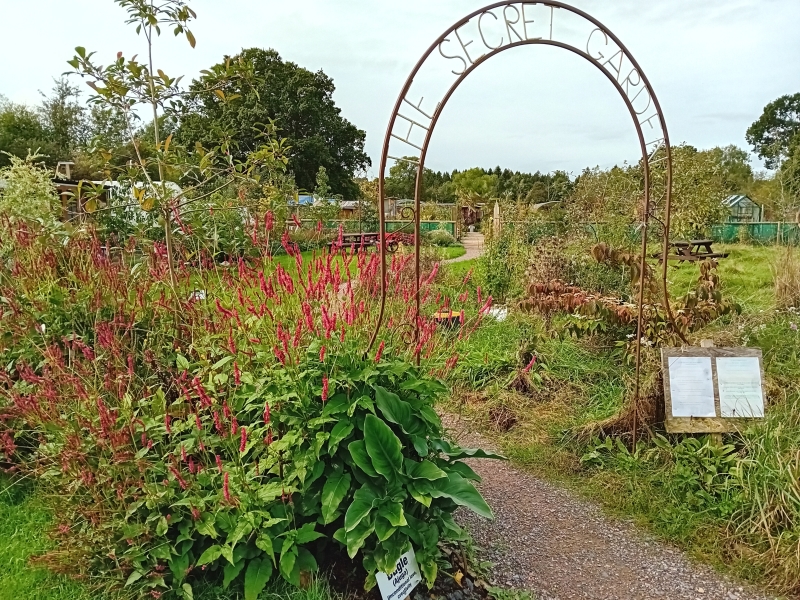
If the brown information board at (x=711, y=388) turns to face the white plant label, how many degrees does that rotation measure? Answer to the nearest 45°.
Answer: approximately 45° to its right

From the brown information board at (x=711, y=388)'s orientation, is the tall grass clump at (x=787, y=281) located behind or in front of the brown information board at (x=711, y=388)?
behind

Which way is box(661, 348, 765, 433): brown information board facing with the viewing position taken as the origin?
facing the viewer

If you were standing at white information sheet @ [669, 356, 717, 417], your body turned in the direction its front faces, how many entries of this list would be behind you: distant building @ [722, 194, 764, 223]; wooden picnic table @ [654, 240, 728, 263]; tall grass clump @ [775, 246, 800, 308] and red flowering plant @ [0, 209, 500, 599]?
3

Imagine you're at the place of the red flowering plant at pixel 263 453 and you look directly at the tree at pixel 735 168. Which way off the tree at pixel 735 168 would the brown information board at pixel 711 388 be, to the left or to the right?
right

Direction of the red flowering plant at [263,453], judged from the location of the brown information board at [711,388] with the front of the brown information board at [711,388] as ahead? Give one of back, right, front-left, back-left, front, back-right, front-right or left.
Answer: front-right

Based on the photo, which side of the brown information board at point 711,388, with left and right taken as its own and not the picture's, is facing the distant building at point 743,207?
back

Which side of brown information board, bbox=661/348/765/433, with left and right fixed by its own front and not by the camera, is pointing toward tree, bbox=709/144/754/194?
back

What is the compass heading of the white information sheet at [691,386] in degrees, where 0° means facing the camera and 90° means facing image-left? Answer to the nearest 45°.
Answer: approximately 0°

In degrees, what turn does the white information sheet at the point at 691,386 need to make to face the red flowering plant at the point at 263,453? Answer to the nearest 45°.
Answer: approximately 45° to its right
